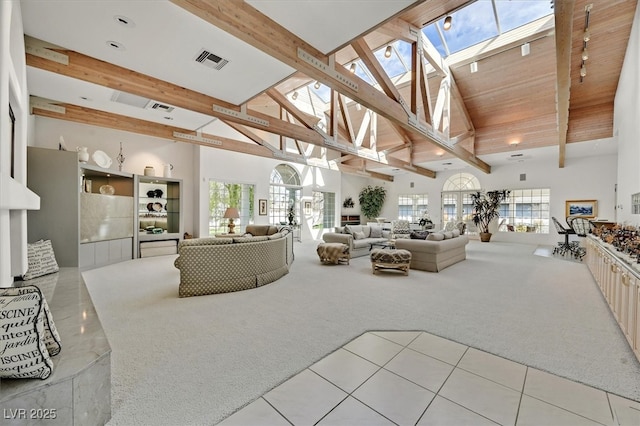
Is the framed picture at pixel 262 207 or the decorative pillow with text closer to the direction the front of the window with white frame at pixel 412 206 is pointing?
the decorative pillow with text

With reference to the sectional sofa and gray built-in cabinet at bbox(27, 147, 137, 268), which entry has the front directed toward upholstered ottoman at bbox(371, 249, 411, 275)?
the gray built-in cabinet

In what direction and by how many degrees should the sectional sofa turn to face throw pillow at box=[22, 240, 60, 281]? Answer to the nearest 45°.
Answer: approximately 45° to its left

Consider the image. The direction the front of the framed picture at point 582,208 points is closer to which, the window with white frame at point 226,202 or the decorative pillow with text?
the decorative pillow with text

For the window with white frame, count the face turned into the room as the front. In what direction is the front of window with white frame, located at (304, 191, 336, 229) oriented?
toward the camera

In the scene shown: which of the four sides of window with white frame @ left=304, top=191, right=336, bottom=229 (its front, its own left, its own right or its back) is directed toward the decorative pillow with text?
front

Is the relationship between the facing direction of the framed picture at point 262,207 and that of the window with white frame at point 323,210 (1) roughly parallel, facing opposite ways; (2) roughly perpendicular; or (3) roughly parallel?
roughly parallel

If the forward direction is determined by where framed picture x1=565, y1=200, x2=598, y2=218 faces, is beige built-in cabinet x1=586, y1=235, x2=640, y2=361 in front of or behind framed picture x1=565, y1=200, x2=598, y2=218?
in front

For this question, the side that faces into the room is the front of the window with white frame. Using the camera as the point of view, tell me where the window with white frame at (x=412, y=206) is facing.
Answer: facing the viewer

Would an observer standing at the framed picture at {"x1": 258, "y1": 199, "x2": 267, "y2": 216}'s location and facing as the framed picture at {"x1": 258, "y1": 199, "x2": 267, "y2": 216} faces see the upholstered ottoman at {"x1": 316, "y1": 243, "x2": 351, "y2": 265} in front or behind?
in front

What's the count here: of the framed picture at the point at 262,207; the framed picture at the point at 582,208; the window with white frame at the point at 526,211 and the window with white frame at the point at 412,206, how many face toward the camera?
4

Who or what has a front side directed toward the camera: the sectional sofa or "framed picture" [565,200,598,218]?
the framed picture

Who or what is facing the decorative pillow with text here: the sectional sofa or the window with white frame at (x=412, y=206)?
the window with white frame

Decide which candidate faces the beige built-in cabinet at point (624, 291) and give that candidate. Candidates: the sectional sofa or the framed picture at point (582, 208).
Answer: the framed picture

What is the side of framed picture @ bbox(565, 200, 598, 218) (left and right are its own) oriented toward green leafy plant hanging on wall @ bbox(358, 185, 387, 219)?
right
